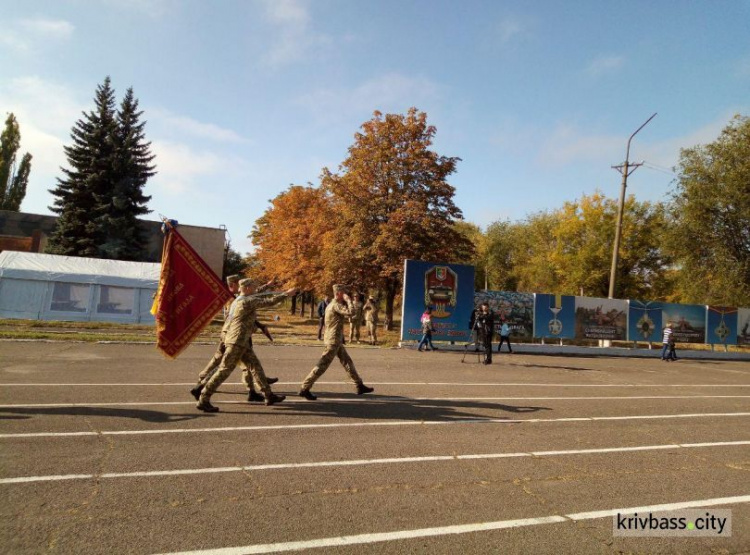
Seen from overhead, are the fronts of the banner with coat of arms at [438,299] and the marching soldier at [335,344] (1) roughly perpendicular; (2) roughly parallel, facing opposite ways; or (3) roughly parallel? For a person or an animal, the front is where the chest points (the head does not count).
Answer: roughly perpendicular

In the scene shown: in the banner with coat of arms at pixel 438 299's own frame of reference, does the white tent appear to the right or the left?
on its right

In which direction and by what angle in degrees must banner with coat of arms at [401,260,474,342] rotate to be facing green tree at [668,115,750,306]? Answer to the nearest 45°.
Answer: approximately 135° to its left

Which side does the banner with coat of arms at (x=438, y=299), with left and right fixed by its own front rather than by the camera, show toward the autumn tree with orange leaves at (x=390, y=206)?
back

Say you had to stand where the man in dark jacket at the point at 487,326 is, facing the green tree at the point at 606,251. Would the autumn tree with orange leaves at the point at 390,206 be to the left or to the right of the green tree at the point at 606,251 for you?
left
